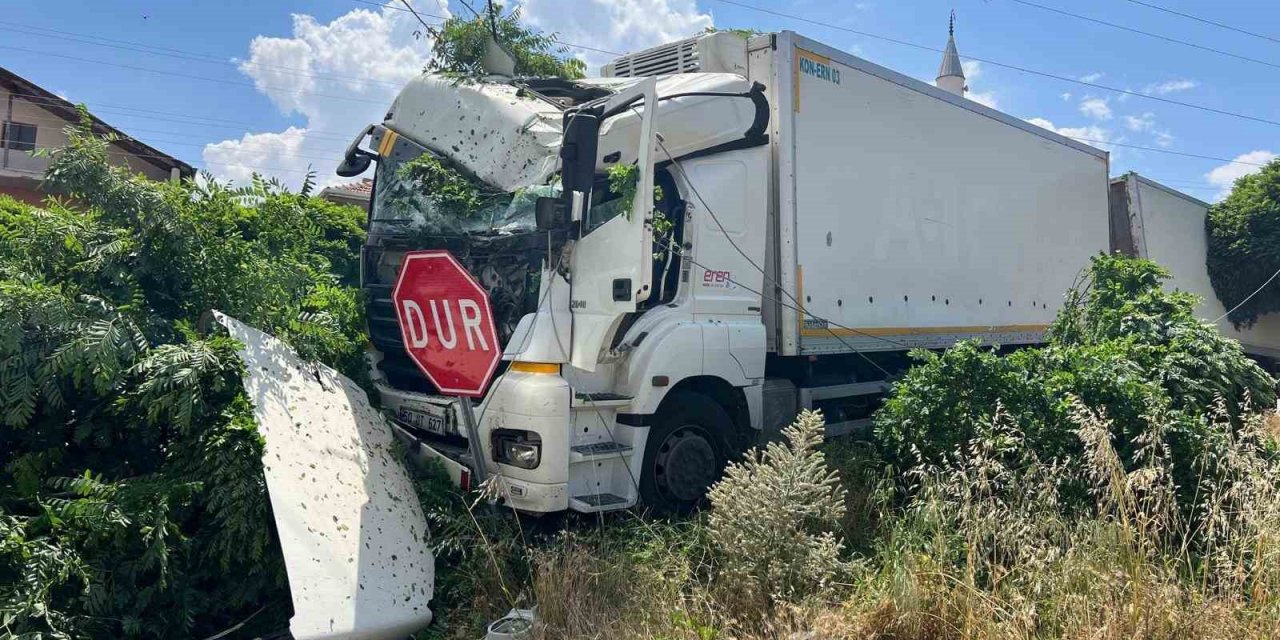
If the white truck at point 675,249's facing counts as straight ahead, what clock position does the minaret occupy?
The minaret is roughly at 5 o'clock from the white truck.

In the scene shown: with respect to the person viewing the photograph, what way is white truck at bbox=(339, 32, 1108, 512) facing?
facing the viewer and to the left of the viewer

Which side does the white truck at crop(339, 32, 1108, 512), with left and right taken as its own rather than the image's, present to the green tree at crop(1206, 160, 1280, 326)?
back

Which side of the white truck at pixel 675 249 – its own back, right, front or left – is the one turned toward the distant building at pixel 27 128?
right

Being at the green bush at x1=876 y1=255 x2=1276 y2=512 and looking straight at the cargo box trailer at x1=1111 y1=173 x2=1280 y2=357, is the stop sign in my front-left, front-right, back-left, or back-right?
back-left

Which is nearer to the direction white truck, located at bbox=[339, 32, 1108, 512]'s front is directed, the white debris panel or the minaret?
the white debris panel

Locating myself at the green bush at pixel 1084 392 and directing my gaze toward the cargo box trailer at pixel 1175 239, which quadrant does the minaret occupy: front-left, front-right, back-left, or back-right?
front-left

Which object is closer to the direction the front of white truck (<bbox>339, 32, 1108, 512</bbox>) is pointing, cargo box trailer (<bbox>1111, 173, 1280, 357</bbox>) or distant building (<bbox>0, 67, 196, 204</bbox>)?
the distant building

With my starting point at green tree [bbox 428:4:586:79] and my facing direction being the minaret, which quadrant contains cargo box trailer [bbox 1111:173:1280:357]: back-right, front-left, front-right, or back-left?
front-right

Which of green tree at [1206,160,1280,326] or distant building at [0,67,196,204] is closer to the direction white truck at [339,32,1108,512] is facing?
the distant building

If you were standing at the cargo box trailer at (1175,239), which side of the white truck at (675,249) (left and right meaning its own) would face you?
back

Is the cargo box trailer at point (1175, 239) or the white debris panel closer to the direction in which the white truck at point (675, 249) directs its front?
the white debris panel

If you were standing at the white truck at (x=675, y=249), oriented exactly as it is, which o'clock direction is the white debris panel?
The white debris panel is roughly at 12 o'clock from the white truck.
